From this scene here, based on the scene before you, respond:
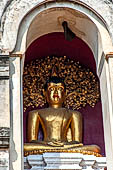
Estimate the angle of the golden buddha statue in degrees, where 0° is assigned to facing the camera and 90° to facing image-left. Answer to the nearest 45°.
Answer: approximately 0°
